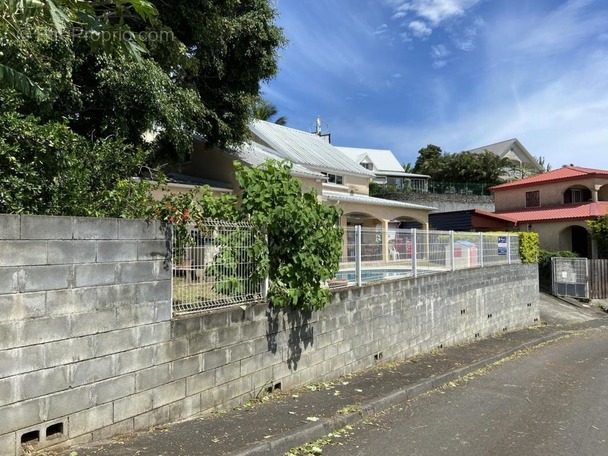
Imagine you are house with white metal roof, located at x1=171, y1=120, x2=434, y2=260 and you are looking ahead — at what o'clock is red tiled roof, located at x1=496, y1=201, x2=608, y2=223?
The red tiled roof is roughly at 10 o'clock from the house with white metal roof.

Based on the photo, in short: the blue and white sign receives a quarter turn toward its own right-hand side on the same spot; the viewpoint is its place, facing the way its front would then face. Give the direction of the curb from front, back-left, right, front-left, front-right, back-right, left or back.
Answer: left

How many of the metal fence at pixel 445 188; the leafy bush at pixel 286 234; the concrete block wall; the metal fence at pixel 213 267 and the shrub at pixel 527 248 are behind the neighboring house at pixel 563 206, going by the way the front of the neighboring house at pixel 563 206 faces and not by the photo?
1

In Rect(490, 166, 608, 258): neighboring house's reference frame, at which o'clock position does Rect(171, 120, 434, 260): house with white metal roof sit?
Rect(171, 120, 434, 260): house with white metal roof is roughly at 1 o'clock from Rect(490, 166, 608, 258): neighboring house.

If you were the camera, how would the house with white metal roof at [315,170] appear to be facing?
facing the viewer and to the right of the viewer

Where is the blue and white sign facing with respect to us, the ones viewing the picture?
facing the viewer

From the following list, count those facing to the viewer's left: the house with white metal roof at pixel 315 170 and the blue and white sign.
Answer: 0

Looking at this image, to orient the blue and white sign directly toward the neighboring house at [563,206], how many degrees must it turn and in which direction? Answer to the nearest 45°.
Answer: approximately 180°

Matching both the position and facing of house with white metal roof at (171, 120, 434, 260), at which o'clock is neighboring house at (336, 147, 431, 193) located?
neighboring house at (336, 147, 431, 193) is roughly at 8 o'clock from house with white metal roof at (171, 120, 434, 260).

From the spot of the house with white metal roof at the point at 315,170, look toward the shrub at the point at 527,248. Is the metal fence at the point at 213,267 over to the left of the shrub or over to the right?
right

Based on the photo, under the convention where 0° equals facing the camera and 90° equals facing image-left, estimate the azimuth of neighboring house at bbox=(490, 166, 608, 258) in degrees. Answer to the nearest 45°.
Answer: approximately 315°

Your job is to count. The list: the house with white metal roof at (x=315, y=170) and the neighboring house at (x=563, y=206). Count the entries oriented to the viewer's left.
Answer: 0
